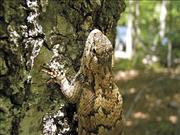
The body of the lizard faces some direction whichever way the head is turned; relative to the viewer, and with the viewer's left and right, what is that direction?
facing away from the viewer
